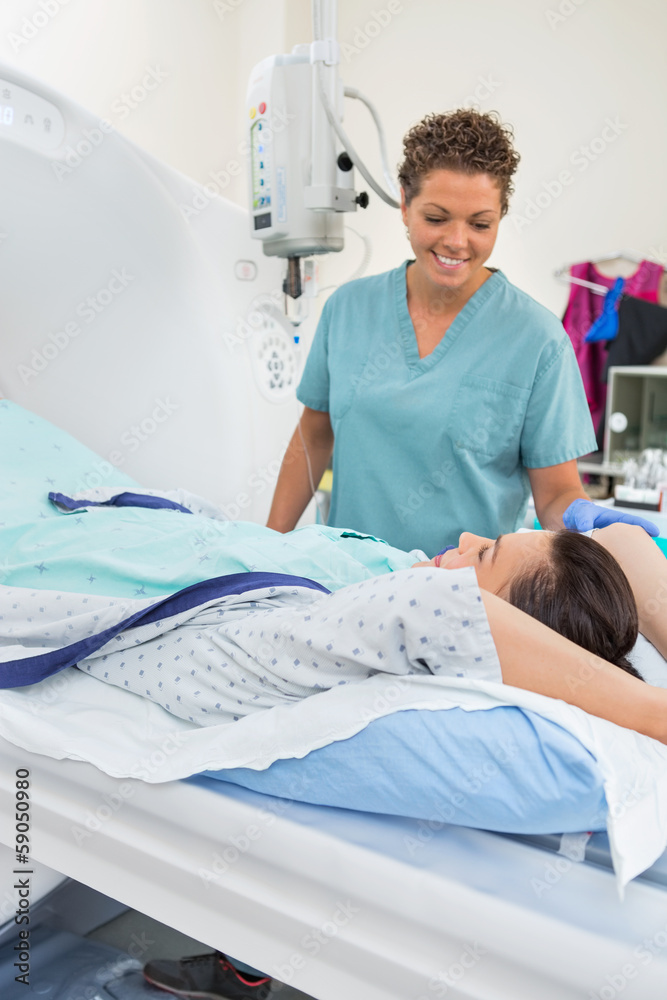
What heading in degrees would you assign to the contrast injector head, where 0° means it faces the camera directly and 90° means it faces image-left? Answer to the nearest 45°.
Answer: approximately 45°

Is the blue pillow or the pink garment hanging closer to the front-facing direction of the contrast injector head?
the blue pillow
